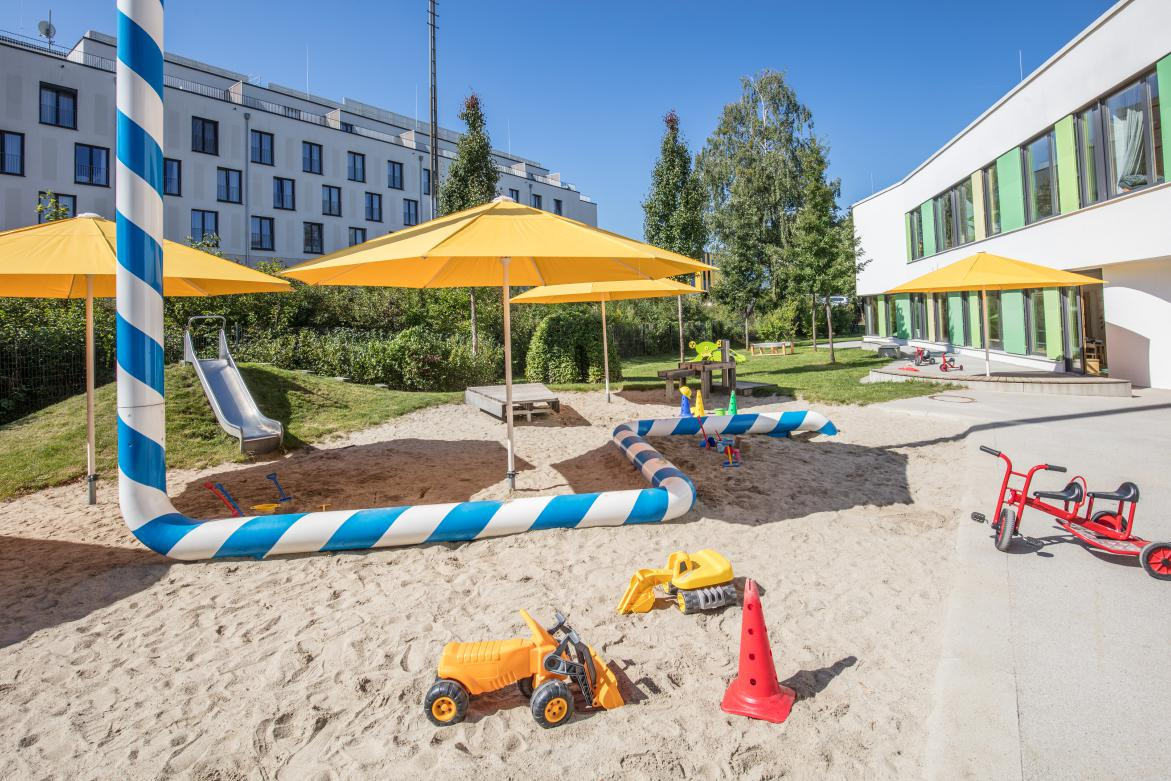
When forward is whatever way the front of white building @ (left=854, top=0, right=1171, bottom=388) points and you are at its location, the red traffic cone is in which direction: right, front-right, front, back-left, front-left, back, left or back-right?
front-left

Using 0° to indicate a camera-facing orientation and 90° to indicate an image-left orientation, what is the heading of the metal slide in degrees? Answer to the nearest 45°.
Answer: approximately 315°

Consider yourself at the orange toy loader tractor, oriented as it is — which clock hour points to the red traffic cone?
The red traffic cone is roughly at 12 o'clock from the orange toy loader tractor.

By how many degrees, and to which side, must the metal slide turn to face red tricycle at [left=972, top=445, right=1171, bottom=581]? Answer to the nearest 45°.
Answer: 0° — it already faces it

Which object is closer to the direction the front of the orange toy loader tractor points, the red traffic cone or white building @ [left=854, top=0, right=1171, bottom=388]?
the red traffic cone

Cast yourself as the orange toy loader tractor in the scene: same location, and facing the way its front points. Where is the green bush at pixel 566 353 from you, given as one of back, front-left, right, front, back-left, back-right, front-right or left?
left

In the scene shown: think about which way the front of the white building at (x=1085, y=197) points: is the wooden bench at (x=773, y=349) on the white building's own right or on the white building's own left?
on the white building's own right

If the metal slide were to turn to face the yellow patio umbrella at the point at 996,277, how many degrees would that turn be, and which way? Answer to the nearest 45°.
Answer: approximately 45° to its left

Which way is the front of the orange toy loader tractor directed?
to the viewer's right

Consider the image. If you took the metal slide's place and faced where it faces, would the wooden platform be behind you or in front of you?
in front

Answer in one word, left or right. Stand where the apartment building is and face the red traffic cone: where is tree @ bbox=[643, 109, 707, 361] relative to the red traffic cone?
left

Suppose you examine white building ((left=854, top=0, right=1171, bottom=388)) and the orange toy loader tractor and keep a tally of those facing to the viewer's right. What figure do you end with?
1

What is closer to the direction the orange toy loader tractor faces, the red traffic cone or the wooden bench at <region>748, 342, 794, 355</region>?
the red traffic cone

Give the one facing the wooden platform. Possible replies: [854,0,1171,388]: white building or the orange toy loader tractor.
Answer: the white building

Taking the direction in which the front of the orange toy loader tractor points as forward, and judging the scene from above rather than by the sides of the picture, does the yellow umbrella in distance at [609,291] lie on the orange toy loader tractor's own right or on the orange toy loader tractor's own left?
on the orange toy loader tractor's own left
